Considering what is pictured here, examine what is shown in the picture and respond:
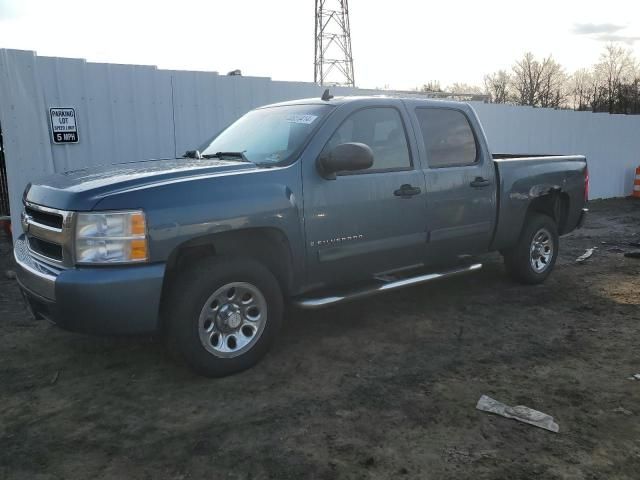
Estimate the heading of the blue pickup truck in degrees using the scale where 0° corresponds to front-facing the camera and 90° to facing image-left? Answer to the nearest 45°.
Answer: approximately 45°

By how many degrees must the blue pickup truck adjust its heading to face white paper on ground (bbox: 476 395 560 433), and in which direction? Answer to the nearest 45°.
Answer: approximately 90° to its left
